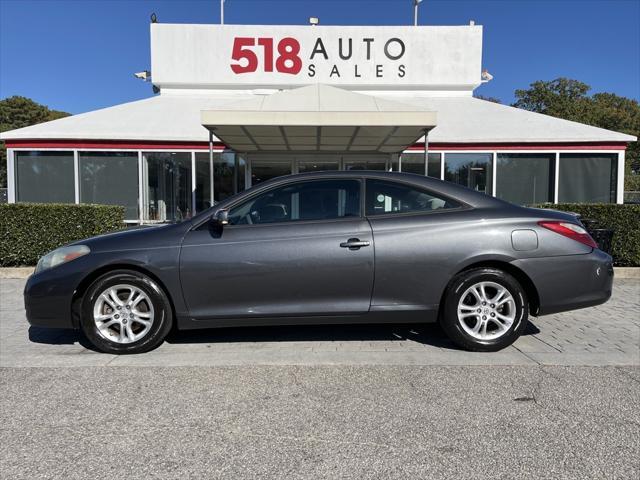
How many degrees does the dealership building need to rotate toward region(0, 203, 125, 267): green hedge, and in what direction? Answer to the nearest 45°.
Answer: approximately 45° to its right

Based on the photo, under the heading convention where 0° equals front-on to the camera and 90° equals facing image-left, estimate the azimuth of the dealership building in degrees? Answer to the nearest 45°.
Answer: approximately 0°

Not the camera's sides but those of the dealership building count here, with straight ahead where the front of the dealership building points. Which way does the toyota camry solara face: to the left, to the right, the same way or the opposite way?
to the right

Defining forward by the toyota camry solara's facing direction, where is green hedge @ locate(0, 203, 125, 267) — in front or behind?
in front

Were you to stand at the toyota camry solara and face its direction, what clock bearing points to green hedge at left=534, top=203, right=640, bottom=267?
The green hedge is roughly at 5 o'clock from the toyota camry solara.

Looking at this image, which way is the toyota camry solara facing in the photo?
to the viewer's left

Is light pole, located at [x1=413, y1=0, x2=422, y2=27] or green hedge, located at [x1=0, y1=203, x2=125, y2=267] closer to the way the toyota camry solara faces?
the green hedge

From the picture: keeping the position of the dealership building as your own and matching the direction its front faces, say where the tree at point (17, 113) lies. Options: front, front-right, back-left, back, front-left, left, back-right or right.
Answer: back-right

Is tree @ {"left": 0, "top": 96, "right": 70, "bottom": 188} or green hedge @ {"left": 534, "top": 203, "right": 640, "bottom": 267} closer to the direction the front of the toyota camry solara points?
the tree

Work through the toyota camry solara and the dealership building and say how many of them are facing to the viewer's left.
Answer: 1
